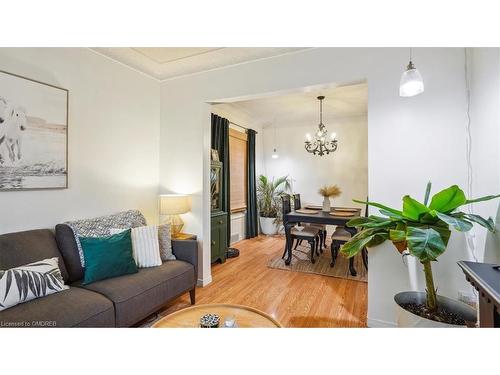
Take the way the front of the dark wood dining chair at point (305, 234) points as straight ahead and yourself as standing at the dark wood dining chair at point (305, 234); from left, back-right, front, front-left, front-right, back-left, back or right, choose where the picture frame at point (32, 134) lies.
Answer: back-right

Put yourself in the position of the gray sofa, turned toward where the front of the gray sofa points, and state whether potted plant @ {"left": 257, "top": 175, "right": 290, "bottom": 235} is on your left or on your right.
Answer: on your left

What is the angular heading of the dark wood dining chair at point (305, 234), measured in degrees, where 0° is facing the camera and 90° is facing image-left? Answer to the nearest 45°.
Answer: approximately 270°

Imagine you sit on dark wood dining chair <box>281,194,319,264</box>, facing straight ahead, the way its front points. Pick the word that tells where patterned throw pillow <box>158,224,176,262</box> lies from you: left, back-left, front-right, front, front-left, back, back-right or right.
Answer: back-right

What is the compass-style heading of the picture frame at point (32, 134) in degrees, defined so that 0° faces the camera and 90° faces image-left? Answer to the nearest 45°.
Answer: approximately 315°

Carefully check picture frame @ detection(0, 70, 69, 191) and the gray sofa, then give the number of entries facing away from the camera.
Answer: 0

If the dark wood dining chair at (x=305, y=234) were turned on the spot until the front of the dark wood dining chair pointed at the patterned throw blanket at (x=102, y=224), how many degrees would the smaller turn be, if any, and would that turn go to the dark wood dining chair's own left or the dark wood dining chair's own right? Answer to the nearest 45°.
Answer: approximately 135° to the dark wood dining chair's own right

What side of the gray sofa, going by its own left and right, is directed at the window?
left

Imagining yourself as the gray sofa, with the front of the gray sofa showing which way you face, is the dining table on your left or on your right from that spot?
on your left

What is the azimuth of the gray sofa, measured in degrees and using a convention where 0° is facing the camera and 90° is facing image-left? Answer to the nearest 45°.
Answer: approximately 315°

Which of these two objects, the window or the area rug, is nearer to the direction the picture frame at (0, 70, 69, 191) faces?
the area rug
